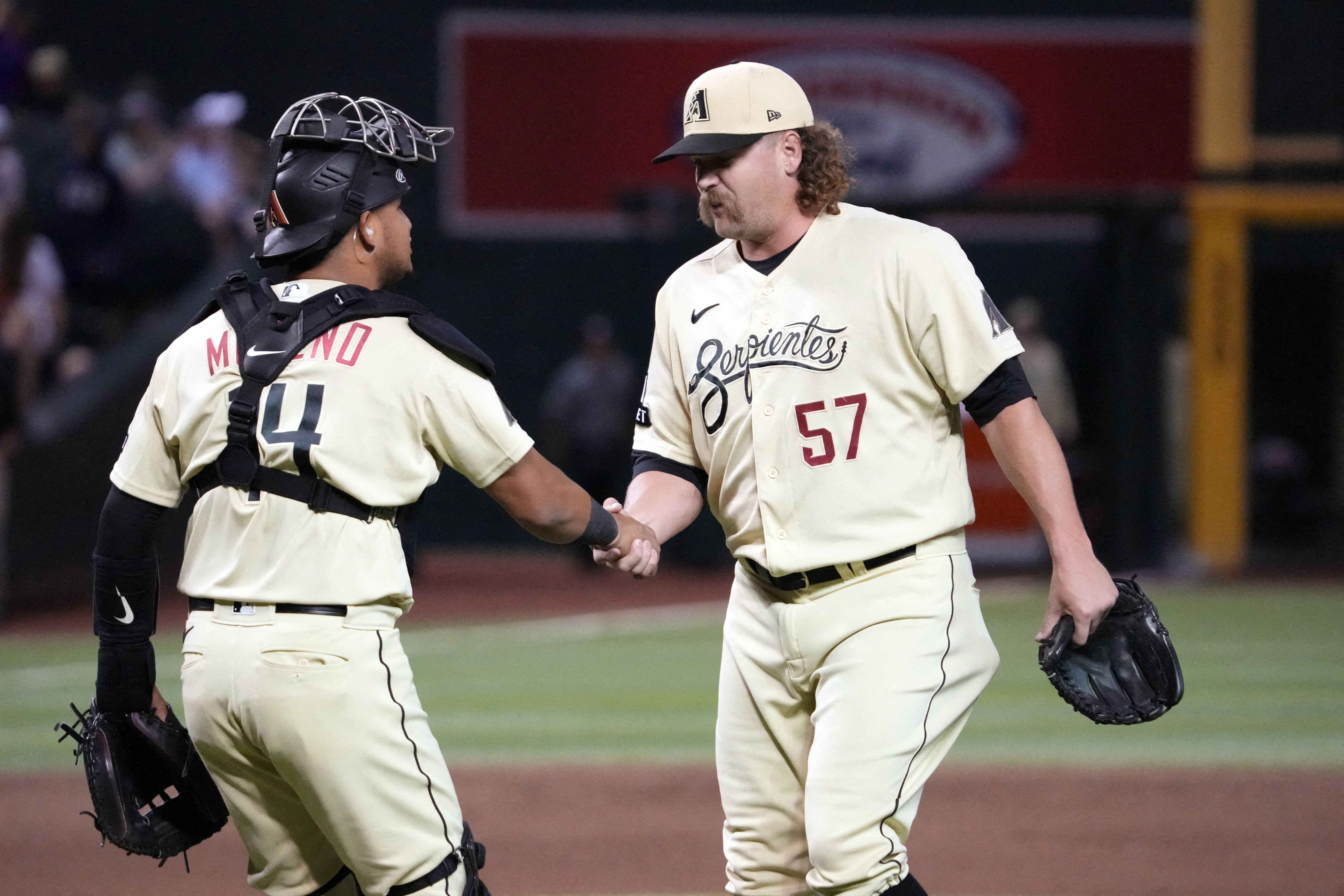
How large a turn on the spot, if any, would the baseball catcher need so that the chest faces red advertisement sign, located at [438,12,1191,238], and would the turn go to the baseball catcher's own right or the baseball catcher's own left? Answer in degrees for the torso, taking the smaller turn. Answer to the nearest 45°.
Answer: approximately 45° to the baseball catcher's own left

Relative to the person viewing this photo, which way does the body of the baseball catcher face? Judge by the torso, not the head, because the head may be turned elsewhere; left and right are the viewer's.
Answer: facing away from the viewer and to the right of the viewer

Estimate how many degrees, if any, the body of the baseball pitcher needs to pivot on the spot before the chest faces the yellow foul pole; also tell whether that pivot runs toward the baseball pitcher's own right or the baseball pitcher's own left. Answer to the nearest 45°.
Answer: approximately 135° to the baseball pitcher's own right

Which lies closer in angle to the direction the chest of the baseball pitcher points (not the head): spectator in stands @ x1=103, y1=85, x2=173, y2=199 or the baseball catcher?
the baseball catcher

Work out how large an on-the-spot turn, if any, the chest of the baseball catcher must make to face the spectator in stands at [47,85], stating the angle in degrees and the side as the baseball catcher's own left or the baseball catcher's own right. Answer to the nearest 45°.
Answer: approximately 45° to the baseball catcher's own left

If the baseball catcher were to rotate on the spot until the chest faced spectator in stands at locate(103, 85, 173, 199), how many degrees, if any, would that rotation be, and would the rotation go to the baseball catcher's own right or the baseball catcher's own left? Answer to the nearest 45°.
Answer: approximately 45° to the baseball catcher's own left
